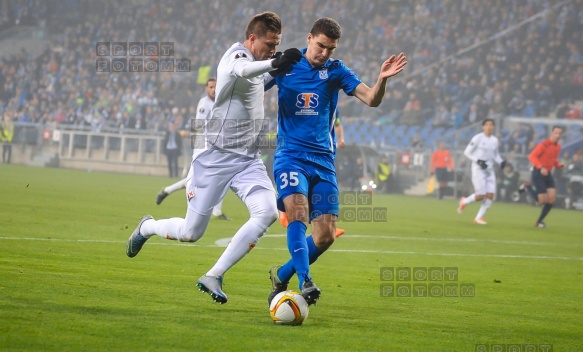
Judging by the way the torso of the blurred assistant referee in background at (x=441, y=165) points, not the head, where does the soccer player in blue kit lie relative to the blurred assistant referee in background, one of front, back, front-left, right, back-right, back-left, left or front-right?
front

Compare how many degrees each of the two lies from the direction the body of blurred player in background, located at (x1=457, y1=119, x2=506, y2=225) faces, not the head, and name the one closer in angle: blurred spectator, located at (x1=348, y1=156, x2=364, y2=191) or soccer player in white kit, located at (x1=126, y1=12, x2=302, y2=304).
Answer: the soccer player in white kit

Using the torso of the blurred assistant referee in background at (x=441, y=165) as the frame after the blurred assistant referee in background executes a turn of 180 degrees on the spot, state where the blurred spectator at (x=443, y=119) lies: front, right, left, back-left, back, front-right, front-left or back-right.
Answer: front

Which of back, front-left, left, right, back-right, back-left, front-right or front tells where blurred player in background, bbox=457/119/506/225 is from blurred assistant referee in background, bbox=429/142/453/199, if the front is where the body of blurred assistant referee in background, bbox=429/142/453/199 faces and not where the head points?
front

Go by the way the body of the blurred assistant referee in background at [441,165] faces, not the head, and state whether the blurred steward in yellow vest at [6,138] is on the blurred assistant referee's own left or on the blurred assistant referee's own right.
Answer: on the blurred assistant referee's own right

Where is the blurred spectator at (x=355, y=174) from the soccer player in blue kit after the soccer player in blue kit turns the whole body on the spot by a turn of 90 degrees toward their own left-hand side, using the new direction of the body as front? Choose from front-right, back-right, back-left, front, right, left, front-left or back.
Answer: left

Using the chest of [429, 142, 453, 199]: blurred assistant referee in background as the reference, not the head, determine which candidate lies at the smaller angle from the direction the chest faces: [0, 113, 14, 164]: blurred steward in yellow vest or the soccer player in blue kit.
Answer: the soccer player in blue kit

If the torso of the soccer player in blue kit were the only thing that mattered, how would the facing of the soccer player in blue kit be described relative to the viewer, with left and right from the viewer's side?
facing the viewer

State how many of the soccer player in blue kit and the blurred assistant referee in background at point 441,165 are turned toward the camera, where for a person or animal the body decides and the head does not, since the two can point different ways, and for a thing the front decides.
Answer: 2

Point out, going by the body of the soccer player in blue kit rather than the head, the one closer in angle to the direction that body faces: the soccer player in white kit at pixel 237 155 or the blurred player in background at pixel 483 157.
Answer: the soccer player in white kit

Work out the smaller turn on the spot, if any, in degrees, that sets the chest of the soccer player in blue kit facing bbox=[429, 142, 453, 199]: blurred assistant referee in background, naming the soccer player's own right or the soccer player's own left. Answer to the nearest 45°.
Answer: approximately 180°

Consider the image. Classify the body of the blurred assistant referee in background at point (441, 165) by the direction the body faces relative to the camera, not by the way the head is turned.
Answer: toward the camera

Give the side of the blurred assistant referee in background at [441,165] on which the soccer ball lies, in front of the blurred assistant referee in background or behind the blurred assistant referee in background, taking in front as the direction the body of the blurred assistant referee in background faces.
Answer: in front
